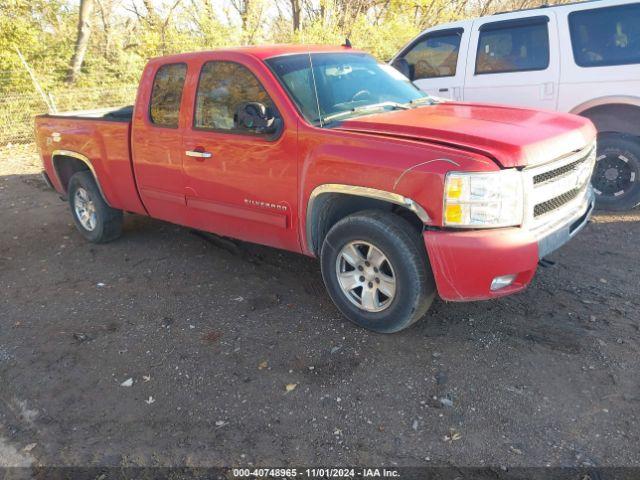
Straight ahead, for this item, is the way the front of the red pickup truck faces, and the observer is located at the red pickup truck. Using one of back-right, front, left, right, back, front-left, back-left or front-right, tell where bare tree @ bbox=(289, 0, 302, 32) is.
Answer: back-left

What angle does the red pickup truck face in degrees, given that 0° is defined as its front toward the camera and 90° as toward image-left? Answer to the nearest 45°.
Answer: approximately 315°

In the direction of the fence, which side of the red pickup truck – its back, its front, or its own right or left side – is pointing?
back

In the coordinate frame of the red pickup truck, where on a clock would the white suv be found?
The white suv is roughly at 9 o'clock from the red pickup truck.

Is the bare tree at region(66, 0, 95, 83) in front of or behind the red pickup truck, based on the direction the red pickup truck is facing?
behind
